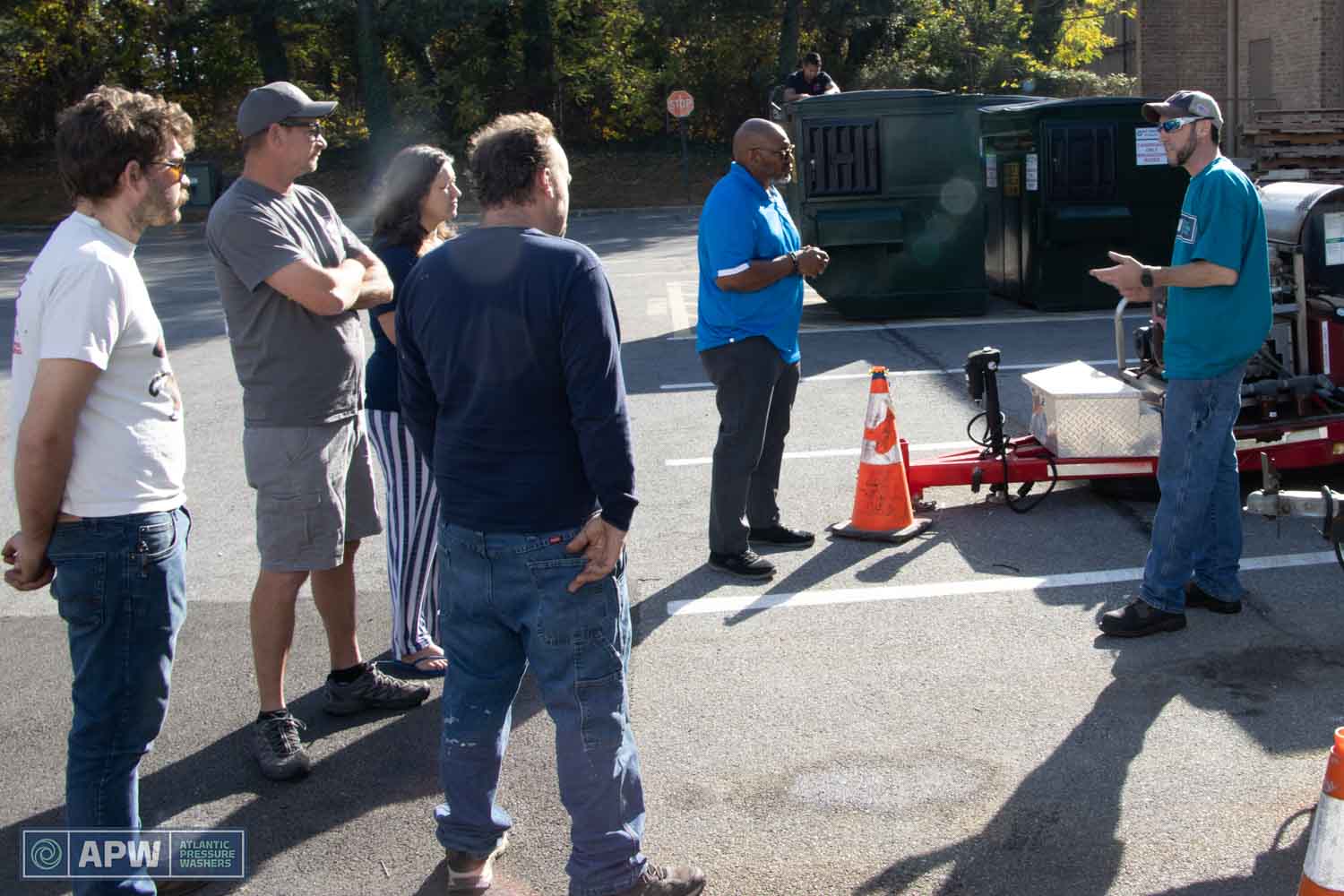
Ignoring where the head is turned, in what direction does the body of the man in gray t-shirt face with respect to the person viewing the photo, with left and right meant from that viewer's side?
facing the viewer and to the right of the viewer

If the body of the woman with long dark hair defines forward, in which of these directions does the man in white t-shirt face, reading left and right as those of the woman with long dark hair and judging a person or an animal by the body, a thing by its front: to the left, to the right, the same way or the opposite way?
the same way

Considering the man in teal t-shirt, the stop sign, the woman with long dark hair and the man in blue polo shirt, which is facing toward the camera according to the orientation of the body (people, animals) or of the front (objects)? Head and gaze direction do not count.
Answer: the stop sign

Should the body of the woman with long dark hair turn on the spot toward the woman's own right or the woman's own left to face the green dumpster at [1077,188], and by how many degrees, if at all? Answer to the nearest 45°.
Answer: approximately 45° to the woman's own left

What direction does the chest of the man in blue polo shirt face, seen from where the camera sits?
to the viewer's right

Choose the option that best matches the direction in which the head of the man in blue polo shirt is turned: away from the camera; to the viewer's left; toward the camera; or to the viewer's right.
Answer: to the viewer's right

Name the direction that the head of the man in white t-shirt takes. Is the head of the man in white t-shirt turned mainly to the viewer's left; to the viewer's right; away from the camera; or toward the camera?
to the viewer's right

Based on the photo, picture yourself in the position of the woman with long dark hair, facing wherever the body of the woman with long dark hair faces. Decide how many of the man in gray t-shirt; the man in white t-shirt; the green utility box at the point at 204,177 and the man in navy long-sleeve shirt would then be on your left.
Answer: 1

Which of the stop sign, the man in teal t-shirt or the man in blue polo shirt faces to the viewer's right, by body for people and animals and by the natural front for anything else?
the man in blue polo shirt

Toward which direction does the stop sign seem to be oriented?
toward the camera

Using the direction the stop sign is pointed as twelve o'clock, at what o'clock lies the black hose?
The black hose is roughly at 12 o'clock from the stop sign.

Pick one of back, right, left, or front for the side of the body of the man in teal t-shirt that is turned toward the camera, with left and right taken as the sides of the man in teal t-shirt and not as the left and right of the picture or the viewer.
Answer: left

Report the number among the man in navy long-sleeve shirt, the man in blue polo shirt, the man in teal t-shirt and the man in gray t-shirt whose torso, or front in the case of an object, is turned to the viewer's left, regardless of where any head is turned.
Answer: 1

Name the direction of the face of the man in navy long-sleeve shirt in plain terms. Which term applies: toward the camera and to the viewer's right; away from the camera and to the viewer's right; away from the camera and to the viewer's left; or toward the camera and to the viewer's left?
away from the camera and to the viewer's right

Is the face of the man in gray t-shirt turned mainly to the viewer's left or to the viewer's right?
to the viewer's right
